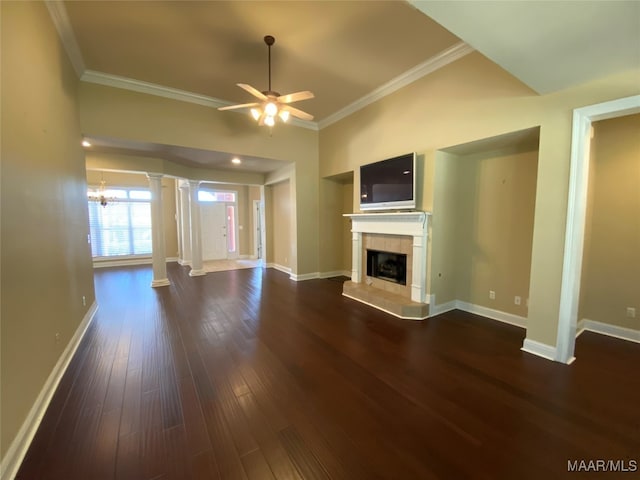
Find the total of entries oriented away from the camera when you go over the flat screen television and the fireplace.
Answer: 0

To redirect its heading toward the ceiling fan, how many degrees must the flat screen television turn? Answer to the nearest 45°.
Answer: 0° — it already faces it

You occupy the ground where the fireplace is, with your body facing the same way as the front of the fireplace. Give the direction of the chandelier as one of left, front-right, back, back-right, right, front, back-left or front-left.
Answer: front-right

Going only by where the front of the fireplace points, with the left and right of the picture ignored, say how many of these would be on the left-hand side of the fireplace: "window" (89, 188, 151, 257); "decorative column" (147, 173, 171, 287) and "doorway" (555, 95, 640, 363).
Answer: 1

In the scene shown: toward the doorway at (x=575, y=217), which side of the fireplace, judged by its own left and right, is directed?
left

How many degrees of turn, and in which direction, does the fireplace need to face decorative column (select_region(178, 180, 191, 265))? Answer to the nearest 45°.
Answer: approximately 45° to its right

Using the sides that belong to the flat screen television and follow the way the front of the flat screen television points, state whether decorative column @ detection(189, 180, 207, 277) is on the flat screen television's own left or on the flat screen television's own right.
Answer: on the flat screen television's own right

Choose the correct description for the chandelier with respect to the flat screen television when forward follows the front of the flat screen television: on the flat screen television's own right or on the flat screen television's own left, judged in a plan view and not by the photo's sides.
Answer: on the flat screen television's own right

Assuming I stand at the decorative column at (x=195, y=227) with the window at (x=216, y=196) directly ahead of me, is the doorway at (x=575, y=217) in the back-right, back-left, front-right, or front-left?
back-right

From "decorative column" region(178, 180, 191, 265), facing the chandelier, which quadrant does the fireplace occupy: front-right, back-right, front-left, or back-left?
back-left

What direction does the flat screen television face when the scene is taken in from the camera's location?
facing the viewer and to the left of the viewer

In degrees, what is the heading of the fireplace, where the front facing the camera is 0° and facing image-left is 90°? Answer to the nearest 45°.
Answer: approximately 45°

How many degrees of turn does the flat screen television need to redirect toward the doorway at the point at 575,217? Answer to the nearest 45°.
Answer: approximately 90° to its left
